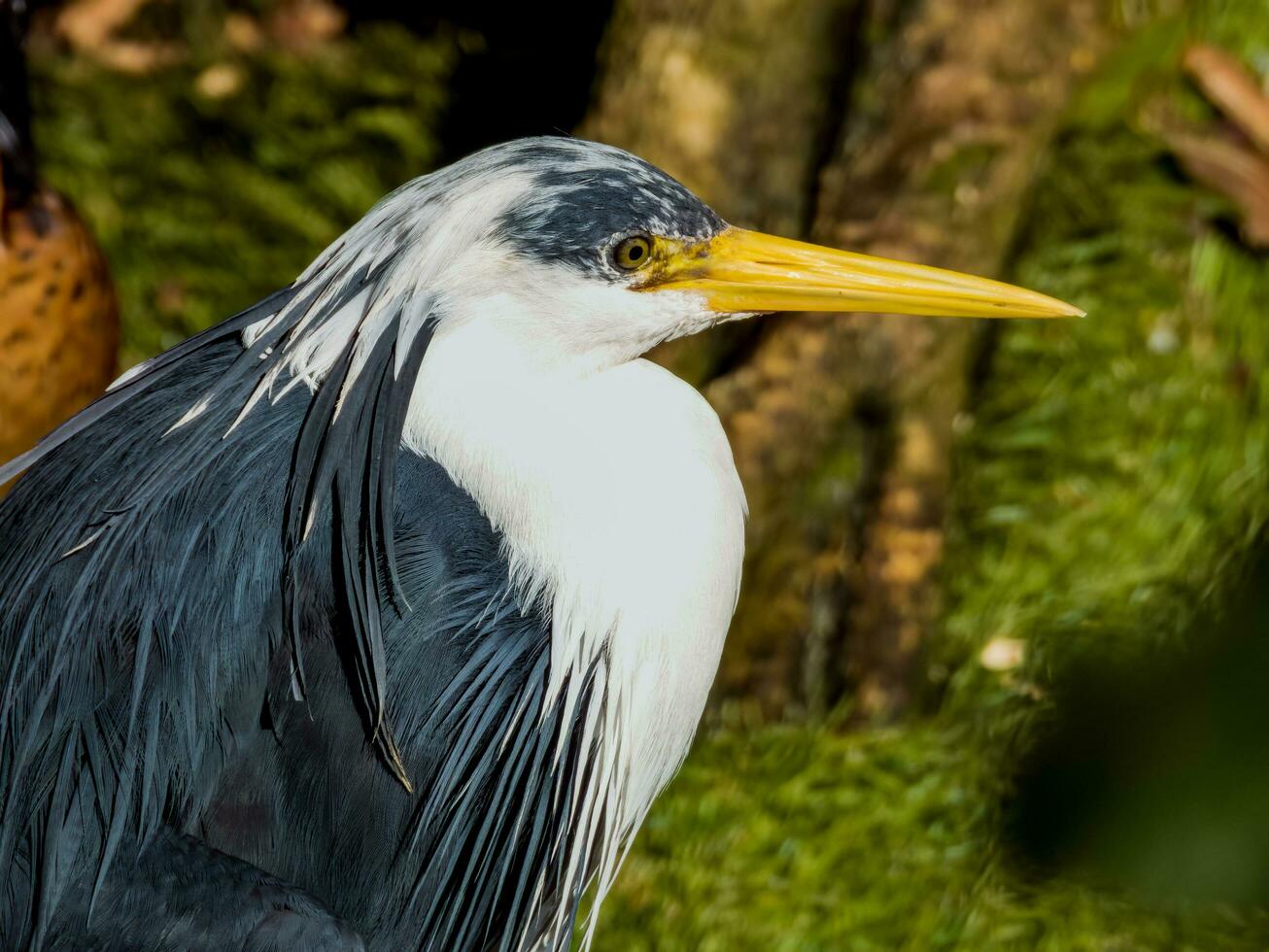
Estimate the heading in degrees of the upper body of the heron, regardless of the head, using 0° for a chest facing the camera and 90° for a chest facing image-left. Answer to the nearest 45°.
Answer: approximately 270°

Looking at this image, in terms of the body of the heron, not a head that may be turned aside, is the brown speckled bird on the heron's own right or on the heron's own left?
on the heron's own left

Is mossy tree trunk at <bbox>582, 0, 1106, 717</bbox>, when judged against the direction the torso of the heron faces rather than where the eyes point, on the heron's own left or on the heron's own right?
on the heron's own left
